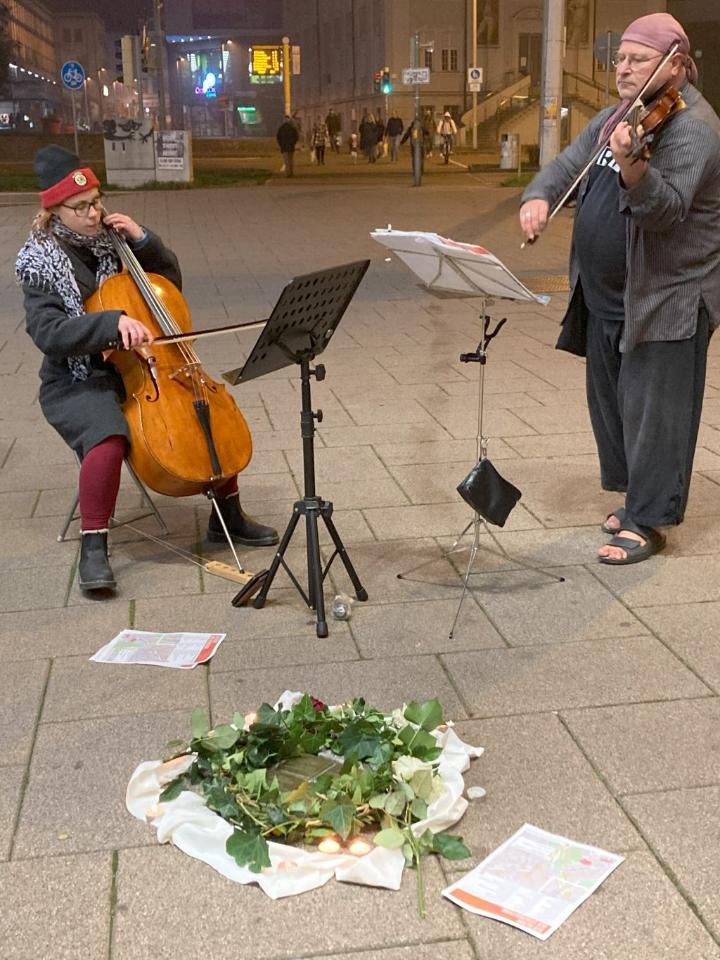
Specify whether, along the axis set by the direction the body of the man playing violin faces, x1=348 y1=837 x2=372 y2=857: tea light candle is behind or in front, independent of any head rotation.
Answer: in front

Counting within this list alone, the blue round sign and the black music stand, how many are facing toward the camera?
1

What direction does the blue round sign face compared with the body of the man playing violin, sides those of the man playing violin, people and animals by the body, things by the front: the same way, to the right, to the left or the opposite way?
to the left

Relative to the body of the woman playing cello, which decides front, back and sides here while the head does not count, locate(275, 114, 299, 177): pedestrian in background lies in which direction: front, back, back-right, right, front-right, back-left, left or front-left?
back-left

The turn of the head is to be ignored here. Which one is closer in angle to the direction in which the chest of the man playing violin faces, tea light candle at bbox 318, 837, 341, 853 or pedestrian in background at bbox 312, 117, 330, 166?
the tea light candle

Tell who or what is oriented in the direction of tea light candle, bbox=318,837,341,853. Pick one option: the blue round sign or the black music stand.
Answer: the blue round sign

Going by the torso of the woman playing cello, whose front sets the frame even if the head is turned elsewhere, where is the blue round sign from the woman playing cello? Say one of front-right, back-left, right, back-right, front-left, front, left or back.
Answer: back-left

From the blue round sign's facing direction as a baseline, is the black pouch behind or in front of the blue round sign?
in front

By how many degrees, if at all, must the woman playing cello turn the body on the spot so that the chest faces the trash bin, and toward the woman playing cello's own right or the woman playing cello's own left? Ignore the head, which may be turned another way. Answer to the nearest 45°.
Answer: approximately 135° to the woman playing cello's own left

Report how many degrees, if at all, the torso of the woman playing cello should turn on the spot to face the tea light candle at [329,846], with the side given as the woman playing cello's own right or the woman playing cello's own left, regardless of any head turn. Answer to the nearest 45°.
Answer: approximately 45° to the woman playing cello's own right

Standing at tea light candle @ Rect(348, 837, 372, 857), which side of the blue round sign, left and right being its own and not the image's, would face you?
front

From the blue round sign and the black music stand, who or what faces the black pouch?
the blue round sign
